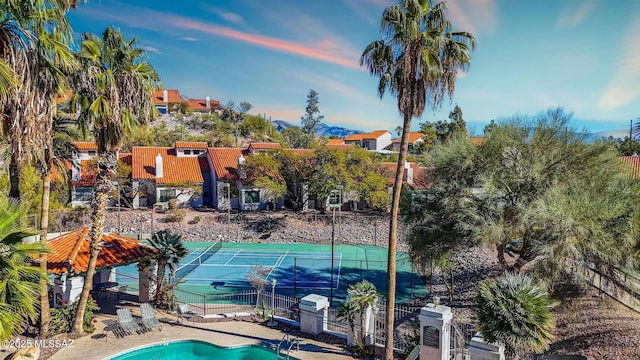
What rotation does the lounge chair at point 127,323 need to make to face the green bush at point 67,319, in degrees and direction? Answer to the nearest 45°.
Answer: approximately 135° to its right

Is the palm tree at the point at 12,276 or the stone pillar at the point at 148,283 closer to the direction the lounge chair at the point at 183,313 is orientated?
the palm tree

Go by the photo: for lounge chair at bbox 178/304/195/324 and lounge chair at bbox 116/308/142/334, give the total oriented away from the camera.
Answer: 0

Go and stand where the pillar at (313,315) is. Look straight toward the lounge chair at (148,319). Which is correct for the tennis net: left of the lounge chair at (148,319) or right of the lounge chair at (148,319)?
right

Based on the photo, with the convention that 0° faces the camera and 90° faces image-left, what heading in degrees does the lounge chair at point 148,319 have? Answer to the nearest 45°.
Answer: approximately 315°

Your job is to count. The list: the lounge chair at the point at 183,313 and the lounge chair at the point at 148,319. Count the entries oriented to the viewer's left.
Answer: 0

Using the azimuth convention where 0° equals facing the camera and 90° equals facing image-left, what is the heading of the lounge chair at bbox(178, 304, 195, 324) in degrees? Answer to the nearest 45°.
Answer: approximately 315°
